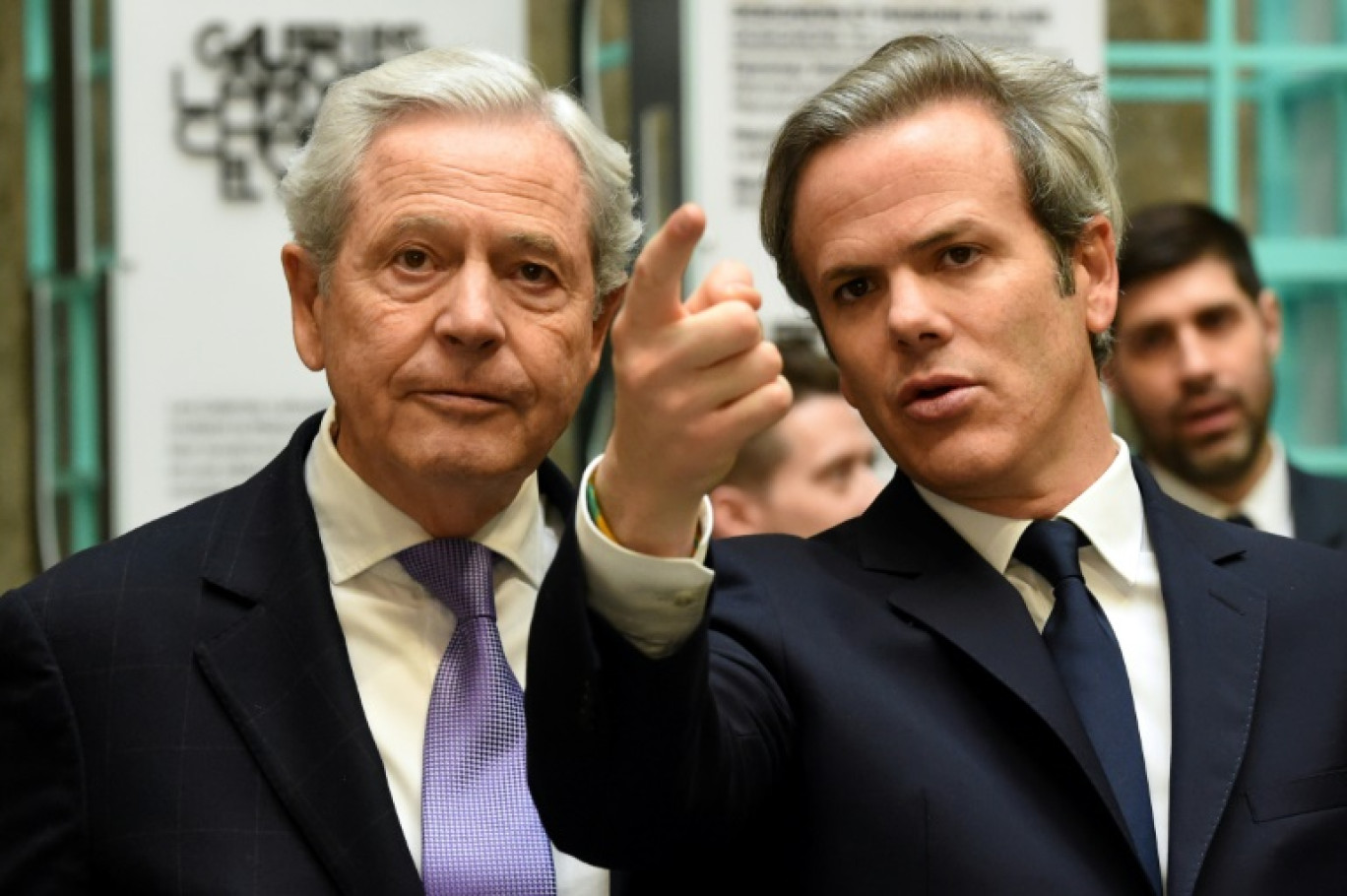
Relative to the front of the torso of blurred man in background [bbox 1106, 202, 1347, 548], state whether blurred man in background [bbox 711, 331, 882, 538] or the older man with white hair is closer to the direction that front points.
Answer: the older man with white hair

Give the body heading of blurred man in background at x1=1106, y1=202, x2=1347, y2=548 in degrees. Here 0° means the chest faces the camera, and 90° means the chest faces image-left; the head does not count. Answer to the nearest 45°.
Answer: approximately 0°

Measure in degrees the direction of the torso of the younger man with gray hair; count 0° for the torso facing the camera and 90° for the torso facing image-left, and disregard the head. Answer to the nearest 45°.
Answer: approximately 0°

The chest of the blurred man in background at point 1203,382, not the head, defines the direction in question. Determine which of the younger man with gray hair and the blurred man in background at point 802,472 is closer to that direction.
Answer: the younger man with gray hair

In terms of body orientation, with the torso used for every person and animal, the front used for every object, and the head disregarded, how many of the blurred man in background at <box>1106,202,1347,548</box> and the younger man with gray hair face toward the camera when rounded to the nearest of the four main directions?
2

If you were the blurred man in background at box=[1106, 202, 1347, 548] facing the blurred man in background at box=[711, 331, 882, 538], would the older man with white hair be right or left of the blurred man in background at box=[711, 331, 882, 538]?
left

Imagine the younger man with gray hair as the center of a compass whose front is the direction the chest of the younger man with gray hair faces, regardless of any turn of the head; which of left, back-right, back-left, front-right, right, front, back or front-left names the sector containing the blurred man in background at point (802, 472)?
back

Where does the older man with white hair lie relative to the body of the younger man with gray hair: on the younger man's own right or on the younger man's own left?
on the younger man's own right
